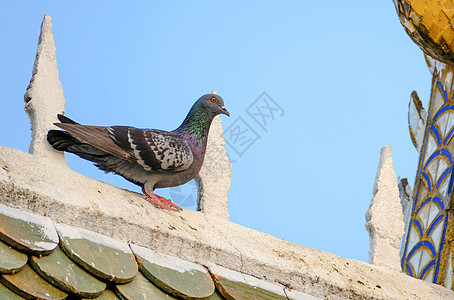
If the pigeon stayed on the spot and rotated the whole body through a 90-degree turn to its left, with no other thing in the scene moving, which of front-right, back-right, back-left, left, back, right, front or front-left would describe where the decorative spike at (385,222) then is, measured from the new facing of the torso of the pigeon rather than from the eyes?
right

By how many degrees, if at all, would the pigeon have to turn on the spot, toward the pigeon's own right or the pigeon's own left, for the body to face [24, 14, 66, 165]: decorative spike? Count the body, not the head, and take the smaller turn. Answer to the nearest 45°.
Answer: approximately 180°

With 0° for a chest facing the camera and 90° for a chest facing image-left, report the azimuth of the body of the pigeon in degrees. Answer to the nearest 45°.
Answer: approximately 270°
